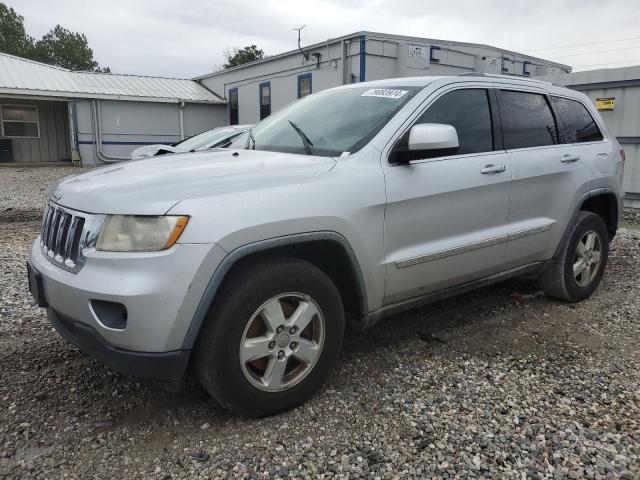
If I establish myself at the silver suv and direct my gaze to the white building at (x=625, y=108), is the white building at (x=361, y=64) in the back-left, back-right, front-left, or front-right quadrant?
front-left

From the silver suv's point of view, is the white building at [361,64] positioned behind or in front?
behind

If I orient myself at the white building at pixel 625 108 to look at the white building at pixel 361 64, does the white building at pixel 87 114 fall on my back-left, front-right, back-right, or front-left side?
front-left

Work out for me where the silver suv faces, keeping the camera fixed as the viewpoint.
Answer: facing the viewer and to the left of the viewer

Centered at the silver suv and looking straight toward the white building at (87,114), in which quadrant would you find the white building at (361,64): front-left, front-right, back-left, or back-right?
front-right

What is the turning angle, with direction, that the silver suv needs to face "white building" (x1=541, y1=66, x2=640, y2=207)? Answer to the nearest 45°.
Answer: approximately 180°

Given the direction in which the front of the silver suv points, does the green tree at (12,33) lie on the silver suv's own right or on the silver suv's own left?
on the silver suv's own right

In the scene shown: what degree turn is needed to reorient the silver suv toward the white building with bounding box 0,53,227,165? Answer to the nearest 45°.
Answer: approximately 90° to its right

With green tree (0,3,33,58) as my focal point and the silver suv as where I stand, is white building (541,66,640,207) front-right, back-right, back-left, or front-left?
front-right
